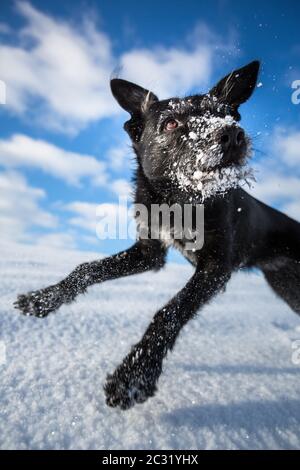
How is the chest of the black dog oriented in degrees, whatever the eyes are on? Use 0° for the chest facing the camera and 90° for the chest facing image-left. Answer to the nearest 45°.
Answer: approximately 45°
